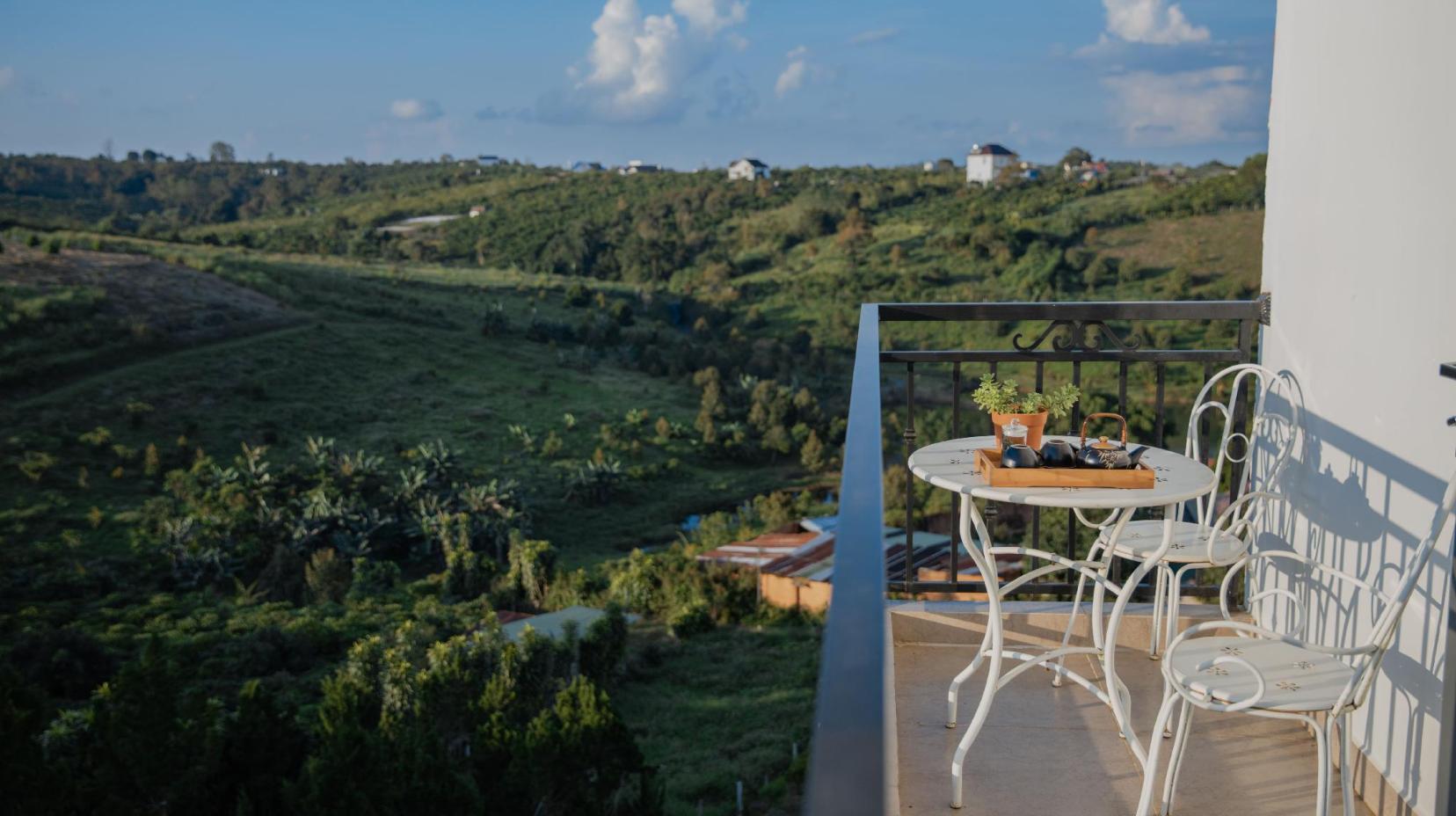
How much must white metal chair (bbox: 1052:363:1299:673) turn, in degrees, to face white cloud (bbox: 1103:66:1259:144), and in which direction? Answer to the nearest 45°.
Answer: approximately 135° to its right

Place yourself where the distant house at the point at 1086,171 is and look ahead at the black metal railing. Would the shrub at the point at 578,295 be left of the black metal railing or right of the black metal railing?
right

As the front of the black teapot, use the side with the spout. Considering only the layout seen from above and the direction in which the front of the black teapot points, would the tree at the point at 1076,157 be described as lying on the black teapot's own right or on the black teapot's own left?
on the black teapot's own left

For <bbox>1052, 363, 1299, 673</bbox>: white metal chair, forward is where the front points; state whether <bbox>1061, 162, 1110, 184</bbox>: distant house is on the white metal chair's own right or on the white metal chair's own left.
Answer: on the white metal chair's own right

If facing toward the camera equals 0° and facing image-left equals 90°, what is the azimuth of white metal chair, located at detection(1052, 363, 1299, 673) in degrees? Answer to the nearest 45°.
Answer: approximately 45°

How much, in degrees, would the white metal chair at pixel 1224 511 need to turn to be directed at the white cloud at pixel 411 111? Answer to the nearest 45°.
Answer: approximately 90° to its right

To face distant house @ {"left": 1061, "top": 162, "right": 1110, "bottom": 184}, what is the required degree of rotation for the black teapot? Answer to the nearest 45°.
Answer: approximately 90° to its left

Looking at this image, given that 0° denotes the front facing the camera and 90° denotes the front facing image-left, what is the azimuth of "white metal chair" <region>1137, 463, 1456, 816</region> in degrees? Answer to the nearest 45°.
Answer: approximately 90°

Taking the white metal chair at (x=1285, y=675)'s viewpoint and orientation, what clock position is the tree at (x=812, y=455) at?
The tree is roughly at 2 o'clock from the white metal chair.

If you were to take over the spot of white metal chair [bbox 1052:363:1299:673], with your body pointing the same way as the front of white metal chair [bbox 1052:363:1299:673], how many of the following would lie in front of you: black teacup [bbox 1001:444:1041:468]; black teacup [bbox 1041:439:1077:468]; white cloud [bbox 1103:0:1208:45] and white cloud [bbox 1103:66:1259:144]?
2

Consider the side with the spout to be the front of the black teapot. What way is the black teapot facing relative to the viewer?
to the viewer's right

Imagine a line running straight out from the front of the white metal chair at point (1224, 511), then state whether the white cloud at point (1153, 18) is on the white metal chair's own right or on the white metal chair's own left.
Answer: on the white metal chair's own right
